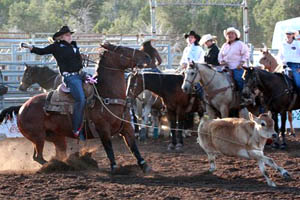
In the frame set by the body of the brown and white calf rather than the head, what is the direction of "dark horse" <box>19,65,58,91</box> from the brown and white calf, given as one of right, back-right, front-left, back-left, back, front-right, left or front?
back-left

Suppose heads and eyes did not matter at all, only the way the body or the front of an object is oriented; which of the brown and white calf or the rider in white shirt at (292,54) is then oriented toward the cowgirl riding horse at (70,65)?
the rider in white shirt

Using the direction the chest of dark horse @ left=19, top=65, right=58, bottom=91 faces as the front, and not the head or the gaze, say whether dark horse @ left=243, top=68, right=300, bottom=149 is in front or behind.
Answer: behind

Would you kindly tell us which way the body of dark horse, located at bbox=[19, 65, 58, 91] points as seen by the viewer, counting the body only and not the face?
to the viewer's left

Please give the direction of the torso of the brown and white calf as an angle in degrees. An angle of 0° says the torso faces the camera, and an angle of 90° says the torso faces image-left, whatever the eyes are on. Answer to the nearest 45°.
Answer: approximately 270°

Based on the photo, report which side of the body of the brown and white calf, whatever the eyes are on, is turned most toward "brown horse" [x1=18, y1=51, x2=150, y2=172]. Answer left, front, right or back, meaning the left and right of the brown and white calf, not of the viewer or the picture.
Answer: back

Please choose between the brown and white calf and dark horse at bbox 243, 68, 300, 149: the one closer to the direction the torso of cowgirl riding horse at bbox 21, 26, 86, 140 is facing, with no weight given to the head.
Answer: the brown and white calf

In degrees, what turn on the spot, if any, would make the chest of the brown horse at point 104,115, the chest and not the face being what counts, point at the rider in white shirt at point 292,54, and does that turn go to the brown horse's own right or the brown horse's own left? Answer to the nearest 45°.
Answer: approximately 90° to the brown horse's own left

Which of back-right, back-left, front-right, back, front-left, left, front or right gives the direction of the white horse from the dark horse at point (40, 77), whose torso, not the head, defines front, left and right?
back-left
